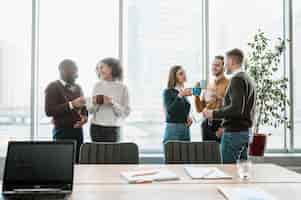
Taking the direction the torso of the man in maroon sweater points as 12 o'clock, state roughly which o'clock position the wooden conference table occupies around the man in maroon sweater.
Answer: The wooden conference table is roughly at 1 o'clock from the man in maroon sweater.

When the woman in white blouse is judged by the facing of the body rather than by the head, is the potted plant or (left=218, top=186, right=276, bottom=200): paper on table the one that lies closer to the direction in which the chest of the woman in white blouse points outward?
the paper on table

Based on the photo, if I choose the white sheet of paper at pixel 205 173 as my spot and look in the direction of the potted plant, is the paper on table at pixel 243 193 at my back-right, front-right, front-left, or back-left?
back-right

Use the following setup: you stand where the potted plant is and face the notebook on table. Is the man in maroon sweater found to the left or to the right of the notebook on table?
right

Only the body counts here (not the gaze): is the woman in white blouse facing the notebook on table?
no

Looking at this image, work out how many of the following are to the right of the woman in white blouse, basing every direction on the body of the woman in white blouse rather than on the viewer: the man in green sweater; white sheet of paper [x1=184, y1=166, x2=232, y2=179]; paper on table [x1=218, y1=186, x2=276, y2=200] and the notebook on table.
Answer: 0

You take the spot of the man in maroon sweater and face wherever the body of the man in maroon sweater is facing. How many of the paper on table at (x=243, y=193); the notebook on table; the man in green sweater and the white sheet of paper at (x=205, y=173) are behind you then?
0

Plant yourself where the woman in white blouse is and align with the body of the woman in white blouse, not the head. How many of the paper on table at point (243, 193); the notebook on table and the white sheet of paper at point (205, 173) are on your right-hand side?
0

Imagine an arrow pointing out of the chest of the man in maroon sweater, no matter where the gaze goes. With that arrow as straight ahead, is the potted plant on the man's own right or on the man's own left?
on the man's own left

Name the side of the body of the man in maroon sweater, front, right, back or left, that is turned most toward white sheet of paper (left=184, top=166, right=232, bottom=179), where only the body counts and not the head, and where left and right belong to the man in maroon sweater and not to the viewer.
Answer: front

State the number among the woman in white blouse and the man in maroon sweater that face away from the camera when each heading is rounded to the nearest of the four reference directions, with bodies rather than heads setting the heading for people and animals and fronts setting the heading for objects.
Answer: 0

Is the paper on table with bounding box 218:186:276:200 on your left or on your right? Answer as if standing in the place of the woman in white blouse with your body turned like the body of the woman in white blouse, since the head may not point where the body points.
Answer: on your left

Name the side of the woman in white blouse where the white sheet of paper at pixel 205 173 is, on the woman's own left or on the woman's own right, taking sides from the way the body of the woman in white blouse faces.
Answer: on the woman's own left

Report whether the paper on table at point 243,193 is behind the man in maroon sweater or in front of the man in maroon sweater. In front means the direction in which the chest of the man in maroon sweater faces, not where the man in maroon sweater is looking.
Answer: in front

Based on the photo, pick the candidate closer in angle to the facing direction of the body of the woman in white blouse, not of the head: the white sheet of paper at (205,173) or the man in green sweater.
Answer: the white sheet of paper

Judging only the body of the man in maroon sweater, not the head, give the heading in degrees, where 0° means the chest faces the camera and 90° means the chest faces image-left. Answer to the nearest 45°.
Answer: approximately 315°

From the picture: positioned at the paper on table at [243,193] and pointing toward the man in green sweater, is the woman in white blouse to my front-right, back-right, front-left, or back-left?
front-left
